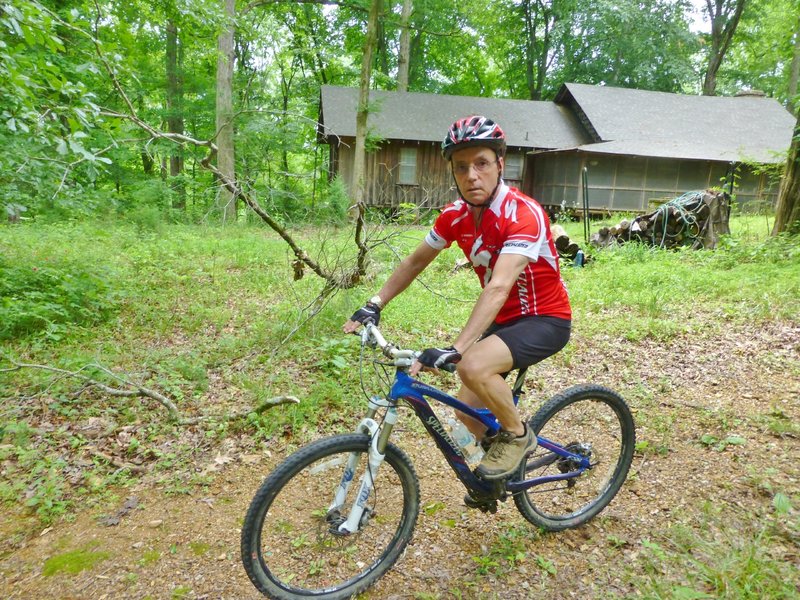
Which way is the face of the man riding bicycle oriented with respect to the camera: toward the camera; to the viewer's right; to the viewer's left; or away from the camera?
toward the camera

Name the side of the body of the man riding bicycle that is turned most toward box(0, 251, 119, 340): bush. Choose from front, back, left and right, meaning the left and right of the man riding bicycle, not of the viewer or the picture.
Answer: right

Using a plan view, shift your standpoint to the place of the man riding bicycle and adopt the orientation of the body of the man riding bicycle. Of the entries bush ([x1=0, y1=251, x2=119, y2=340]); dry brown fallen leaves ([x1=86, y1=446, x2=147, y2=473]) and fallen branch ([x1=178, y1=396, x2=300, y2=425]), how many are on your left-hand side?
0

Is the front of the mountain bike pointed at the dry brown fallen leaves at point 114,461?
no

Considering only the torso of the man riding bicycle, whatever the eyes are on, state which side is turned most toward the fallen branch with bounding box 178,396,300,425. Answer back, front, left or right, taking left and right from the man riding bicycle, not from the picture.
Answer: right

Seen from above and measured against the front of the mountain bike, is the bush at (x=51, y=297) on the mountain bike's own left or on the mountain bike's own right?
on the mountain bike's own right

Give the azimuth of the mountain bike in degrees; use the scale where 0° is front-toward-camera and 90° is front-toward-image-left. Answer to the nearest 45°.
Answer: approximately 45°

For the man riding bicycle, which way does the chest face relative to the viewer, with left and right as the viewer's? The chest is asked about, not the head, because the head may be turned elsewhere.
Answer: facing the viewer and to the left of the viewer

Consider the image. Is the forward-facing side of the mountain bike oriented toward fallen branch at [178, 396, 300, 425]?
no

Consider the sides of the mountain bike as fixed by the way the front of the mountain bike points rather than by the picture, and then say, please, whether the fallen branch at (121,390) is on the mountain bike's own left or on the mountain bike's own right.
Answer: on the mountain bike's own right
